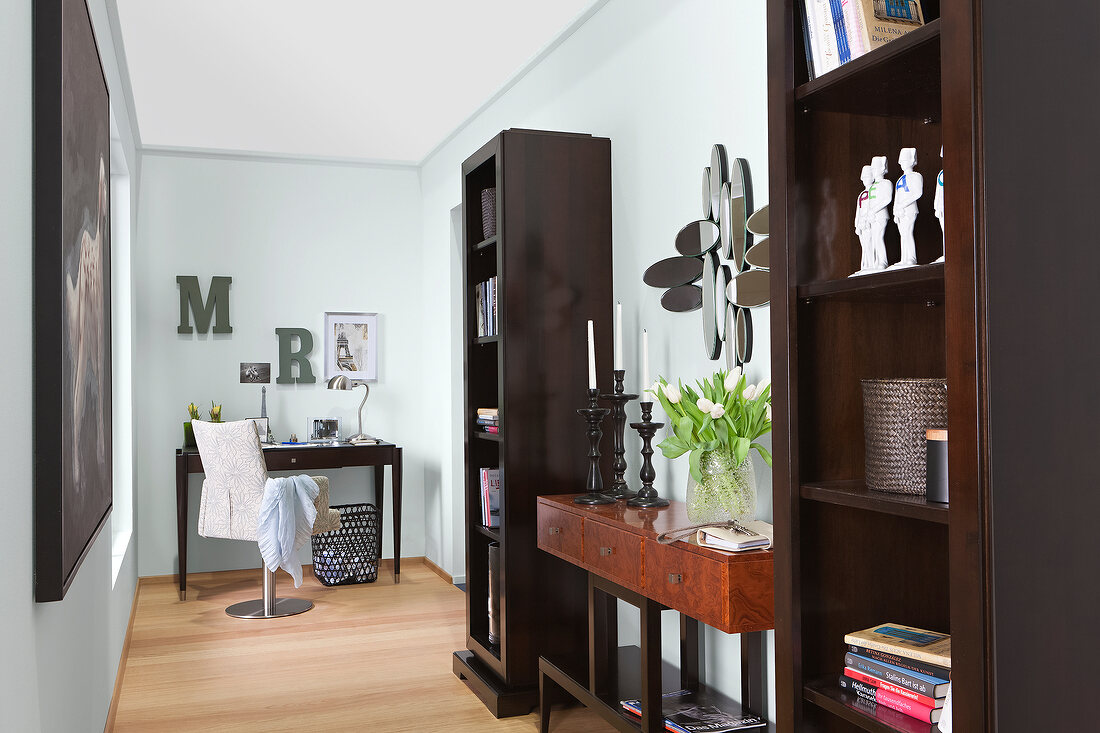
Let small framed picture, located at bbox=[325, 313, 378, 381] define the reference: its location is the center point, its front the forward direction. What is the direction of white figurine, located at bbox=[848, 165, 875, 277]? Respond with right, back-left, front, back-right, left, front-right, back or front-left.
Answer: front

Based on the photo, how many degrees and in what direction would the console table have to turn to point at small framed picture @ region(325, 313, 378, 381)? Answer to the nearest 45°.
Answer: approximately 90° to its right

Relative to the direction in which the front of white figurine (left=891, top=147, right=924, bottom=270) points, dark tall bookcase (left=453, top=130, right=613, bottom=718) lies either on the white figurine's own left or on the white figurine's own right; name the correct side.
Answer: on the white figurine's own right

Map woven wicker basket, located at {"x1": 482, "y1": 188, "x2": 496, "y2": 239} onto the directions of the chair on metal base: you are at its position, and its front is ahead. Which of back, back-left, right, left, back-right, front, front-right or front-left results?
right

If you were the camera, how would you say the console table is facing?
facing the viewer and to the left of the viewer

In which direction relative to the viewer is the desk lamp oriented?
to the viewer's left

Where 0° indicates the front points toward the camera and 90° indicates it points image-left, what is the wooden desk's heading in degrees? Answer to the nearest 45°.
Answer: approximately 0°

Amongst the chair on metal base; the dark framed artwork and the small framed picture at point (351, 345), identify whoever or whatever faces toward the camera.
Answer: the small framed picture

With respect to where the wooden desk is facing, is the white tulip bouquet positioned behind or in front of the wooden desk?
in front

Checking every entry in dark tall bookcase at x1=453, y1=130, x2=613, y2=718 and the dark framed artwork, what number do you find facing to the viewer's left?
1

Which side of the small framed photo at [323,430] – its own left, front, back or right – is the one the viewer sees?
front

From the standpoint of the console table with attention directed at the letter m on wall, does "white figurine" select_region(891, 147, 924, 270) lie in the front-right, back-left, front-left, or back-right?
back-left

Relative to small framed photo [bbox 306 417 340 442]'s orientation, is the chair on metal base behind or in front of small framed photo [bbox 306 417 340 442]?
in front

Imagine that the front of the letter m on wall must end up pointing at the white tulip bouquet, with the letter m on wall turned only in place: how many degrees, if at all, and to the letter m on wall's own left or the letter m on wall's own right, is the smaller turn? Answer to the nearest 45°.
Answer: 0° — it already faces it

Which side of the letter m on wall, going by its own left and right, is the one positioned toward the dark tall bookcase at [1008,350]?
front
